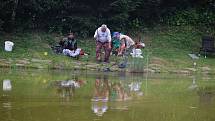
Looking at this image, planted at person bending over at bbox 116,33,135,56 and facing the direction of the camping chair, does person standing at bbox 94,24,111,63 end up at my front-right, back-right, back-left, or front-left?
back-right

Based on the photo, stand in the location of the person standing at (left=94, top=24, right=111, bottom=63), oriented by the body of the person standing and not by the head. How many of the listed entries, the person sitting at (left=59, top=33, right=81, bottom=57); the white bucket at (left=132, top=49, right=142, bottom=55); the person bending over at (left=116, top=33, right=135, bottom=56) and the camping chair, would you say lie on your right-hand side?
1

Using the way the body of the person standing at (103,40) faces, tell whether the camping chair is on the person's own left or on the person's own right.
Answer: on the person's own left

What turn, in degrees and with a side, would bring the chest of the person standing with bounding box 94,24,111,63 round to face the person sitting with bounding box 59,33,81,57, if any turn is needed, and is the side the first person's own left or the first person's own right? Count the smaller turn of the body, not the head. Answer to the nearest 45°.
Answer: approximately 90° to the first person's own right

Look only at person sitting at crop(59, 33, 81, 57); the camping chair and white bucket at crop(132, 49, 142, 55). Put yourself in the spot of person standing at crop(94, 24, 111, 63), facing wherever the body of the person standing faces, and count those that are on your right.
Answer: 1

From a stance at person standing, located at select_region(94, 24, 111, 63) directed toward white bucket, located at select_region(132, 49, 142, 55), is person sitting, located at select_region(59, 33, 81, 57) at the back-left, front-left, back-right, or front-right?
back-left

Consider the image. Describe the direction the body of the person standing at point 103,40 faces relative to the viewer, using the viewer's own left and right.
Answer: facing the viewer

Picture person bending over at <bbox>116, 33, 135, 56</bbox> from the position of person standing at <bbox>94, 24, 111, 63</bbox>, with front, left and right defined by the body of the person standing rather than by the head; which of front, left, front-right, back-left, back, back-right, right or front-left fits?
back-left
